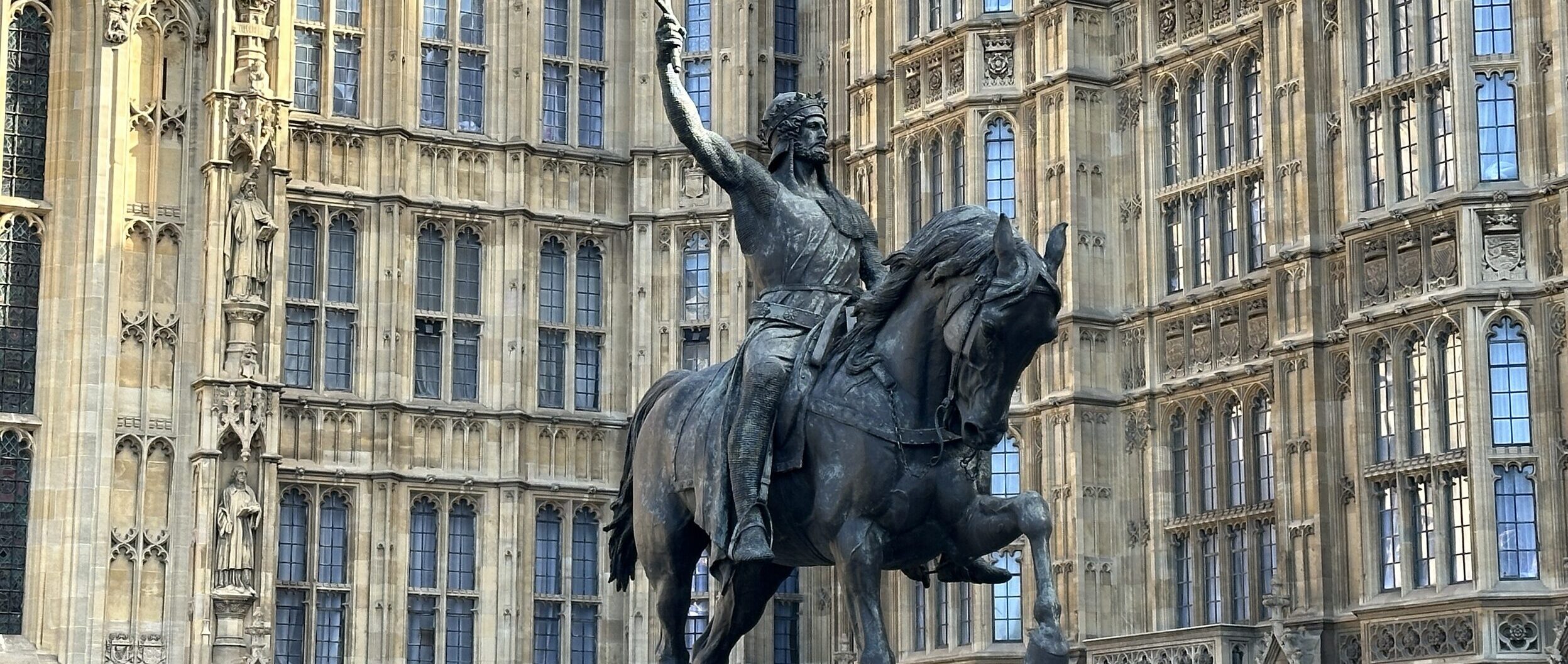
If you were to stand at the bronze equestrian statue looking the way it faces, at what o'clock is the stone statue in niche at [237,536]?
The stone statue in niche is roughly at 7 o'clock from the bronze equestrian statue.

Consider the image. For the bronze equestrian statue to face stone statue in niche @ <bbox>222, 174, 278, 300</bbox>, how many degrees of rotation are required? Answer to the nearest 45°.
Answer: approximately 135° to its left

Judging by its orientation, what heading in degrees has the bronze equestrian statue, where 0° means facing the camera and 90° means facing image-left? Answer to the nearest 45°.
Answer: approximately 315°
